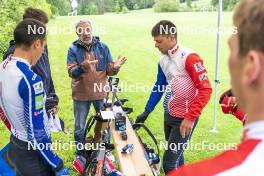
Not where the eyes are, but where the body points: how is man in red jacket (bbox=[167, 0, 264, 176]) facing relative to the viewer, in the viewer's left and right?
facing away from the viewer and to the left of the viewer

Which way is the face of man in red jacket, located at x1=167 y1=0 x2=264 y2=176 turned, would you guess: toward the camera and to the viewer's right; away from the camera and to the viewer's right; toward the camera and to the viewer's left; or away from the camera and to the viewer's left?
away from the camera and to the viewer's left

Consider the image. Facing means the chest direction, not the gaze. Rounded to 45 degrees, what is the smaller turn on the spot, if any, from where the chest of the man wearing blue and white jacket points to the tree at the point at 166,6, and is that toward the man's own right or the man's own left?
0° — they already face it

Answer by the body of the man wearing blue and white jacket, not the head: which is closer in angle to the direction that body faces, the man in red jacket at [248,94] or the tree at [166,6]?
the tree

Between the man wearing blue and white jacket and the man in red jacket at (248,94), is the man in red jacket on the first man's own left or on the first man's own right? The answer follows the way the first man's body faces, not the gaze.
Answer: on the first man's own right

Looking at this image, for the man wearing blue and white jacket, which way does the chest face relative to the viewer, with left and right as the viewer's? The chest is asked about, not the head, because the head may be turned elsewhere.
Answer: facing away from the viewer and to the right of the viewer

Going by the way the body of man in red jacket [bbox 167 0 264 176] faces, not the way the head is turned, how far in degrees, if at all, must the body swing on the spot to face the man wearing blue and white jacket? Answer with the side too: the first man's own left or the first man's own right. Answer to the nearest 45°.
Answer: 0° — they already face them

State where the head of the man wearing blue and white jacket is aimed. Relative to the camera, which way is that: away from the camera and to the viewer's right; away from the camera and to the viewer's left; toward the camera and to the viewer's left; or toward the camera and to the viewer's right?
away from the camera and to the viewer's right
